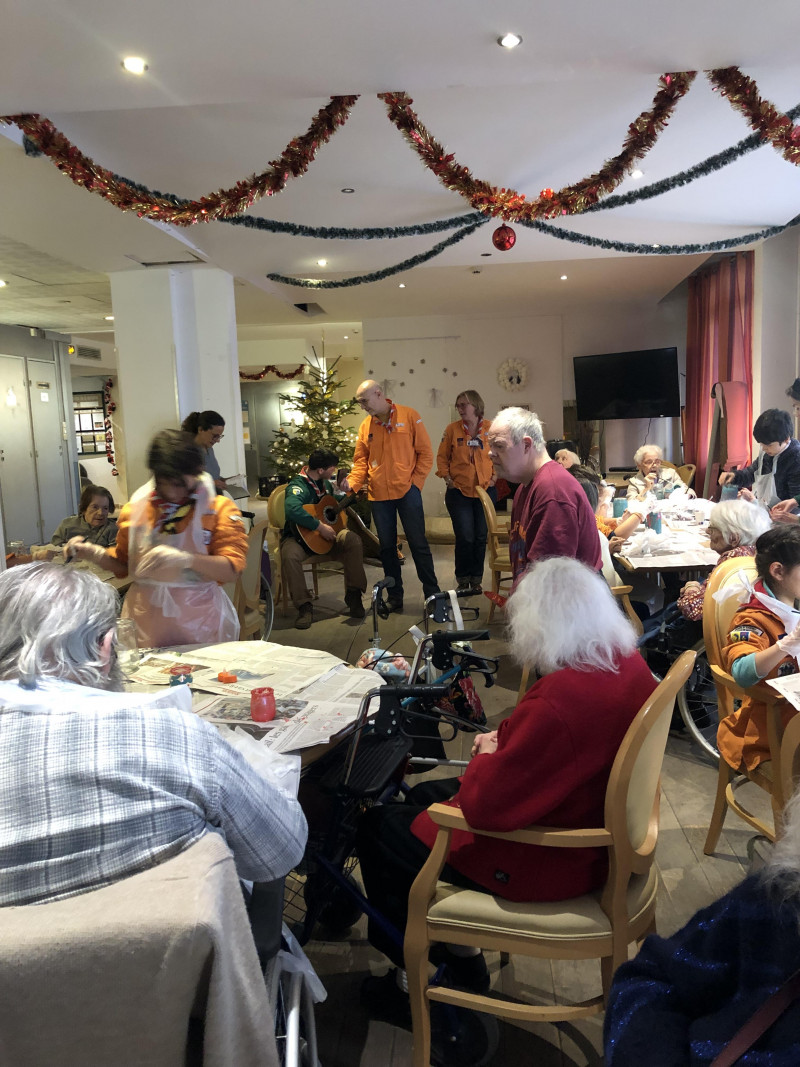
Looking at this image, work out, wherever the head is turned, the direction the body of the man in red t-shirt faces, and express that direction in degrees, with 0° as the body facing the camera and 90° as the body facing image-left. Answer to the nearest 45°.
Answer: approximately 90°

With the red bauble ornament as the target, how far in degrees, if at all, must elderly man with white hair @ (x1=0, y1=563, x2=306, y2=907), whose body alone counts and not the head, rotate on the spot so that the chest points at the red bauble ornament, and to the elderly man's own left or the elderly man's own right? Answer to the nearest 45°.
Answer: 0° — they already face it

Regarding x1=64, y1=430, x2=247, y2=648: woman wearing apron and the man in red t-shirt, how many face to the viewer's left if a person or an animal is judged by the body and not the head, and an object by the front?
1

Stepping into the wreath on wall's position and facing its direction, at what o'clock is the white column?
The white column is roughly at 1 o'clock from the wreath on wall.

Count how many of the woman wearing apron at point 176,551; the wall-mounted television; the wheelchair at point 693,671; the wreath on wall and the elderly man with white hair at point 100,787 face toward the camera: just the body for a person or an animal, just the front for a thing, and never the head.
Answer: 3

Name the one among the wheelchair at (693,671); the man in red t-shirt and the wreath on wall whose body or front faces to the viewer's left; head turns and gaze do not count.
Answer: the man in red t-shirt

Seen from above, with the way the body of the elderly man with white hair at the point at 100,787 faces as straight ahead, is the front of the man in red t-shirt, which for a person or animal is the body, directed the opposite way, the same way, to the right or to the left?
to the left

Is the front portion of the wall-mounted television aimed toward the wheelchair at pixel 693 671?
yes

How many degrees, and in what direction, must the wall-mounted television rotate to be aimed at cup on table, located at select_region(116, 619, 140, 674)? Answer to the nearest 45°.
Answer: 0° — it already faces it

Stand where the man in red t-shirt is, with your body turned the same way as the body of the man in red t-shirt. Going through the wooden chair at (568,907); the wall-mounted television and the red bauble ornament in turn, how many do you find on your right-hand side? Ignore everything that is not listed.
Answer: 2

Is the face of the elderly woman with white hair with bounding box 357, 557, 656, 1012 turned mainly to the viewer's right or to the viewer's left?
to the viewer's left

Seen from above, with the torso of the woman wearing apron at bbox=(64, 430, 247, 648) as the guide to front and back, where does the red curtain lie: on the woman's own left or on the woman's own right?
on the woman's own left

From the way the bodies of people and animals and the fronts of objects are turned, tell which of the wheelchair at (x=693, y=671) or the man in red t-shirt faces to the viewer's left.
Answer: the man in red t-shirt
